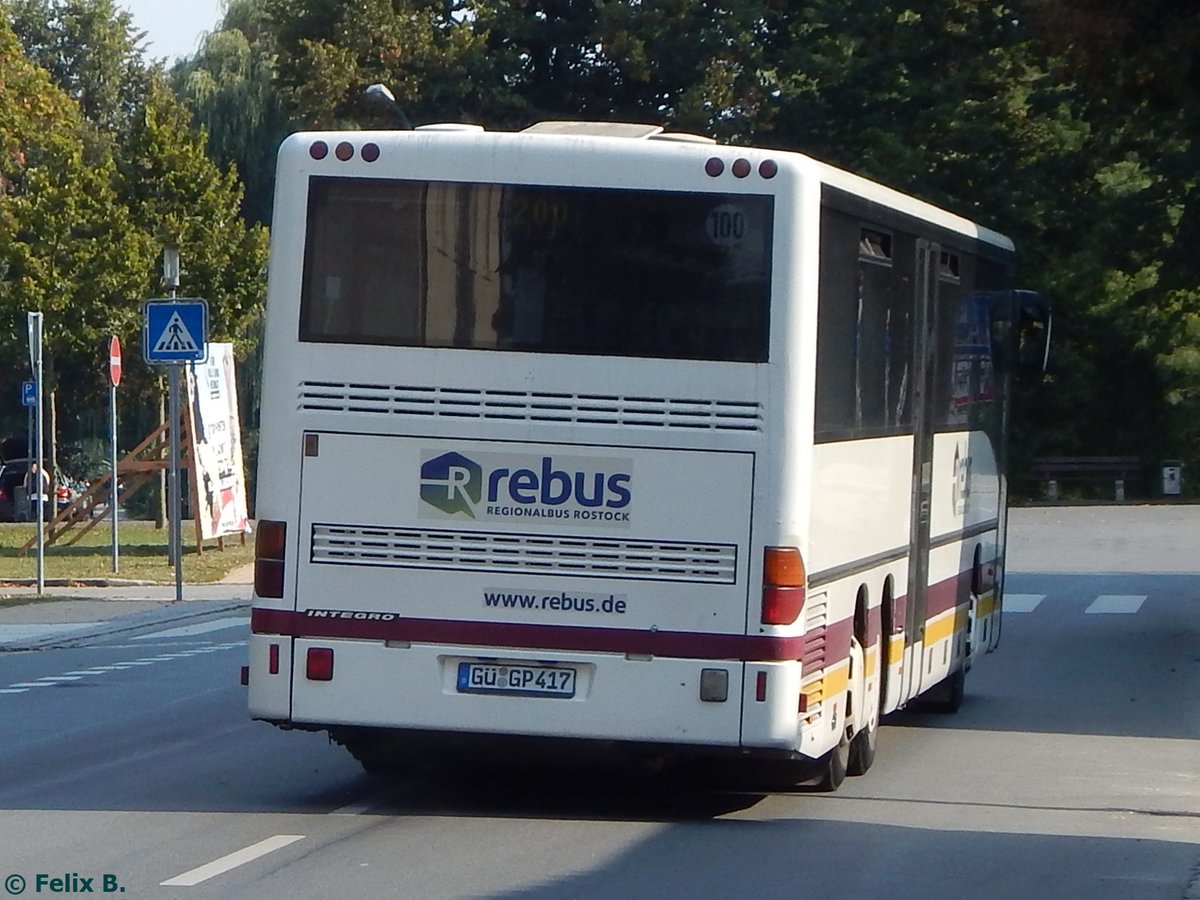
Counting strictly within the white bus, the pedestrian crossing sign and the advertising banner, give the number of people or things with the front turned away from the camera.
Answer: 1

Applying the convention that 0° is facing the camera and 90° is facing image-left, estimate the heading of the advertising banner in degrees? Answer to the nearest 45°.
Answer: approximately 315°

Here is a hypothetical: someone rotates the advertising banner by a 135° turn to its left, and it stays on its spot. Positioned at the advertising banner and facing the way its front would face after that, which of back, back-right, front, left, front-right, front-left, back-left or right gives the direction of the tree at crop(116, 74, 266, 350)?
front

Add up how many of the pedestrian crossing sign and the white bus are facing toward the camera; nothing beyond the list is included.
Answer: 1

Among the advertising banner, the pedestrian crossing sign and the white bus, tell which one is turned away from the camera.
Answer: the white bus

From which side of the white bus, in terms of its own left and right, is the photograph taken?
back

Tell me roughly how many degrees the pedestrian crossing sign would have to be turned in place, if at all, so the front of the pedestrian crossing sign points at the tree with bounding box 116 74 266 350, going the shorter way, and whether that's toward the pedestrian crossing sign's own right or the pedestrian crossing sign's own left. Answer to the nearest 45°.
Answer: approximately 180°

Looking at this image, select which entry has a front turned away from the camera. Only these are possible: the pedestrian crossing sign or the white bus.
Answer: the white bus

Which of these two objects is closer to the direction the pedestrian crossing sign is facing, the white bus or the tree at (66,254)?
the white bus

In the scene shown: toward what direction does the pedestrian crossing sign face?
toward the camera

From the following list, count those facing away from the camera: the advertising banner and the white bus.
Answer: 1

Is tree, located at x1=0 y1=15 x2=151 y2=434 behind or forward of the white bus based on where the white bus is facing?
forward

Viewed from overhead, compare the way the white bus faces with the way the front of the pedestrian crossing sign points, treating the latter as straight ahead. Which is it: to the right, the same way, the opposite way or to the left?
the opposite way
